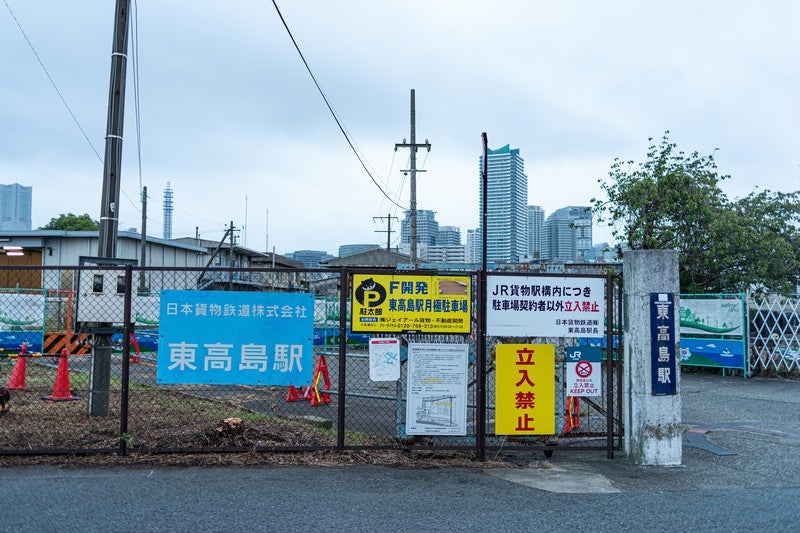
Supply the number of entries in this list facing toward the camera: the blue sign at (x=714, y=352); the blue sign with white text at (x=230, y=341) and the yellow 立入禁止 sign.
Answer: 3

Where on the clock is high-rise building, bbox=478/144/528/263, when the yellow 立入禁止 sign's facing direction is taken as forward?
The high-rise building is roughly at 6 o'clock from the yellow 立入禁止 sign.

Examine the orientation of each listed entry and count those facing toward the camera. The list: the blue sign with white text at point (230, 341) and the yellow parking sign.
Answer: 2

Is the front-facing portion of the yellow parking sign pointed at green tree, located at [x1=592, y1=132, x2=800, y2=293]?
no

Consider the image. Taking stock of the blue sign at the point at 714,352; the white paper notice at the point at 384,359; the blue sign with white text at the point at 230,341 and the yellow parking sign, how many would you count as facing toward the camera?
4

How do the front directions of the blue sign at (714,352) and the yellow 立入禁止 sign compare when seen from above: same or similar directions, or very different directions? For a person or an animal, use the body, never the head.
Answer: same or similar directions

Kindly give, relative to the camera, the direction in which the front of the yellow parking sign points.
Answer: facing the viewer

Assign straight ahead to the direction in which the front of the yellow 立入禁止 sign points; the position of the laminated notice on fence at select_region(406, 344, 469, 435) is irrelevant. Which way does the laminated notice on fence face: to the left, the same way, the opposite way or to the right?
the same way

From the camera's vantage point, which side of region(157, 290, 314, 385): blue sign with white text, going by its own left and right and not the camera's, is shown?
front

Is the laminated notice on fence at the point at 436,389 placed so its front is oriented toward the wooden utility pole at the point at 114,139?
no

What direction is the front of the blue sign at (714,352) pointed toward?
toward the camera
